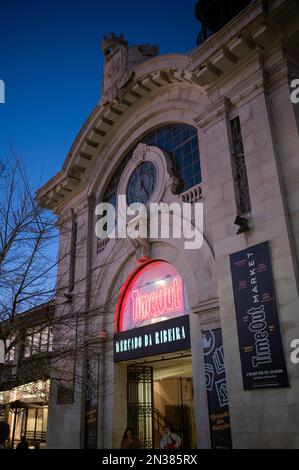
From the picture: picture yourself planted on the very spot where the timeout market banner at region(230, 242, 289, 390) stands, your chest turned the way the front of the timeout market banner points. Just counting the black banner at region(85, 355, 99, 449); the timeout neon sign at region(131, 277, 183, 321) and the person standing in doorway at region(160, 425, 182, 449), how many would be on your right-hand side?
3

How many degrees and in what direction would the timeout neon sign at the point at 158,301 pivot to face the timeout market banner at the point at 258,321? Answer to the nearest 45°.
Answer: approximately 90° to its left

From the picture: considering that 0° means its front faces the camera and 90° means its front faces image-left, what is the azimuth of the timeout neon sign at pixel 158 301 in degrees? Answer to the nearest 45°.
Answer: approximately 45°

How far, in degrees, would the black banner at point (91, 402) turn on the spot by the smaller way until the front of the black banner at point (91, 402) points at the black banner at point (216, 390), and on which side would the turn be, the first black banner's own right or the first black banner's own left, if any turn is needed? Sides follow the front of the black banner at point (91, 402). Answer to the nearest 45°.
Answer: approximately 90° to the first black banner's own left

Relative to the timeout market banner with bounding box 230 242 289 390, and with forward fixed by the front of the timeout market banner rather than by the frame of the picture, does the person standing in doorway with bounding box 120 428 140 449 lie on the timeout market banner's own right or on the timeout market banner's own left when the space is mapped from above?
on the timeout market banner's own right

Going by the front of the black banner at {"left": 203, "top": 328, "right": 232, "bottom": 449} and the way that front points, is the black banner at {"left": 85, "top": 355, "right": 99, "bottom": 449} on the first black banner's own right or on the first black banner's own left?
on the first black banner's own right

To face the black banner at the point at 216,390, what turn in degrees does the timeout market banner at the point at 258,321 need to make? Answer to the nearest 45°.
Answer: approximately 90° to its right

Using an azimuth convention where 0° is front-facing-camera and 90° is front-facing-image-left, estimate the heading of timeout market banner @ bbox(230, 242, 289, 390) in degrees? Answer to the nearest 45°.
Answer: approximately 45°

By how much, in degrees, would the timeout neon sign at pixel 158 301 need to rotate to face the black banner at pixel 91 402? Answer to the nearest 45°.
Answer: approximately 90° to its right

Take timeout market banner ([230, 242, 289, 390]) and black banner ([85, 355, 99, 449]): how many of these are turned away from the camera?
0

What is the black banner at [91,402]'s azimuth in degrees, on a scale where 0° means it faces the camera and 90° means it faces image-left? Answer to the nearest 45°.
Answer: approximately 45°

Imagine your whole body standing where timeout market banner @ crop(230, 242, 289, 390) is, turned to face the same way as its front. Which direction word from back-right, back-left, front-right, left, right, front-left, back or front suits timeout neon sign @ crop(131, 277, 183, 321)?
right

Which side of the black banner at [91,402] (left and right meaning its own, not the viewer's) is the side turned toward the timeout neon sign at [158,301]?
left
